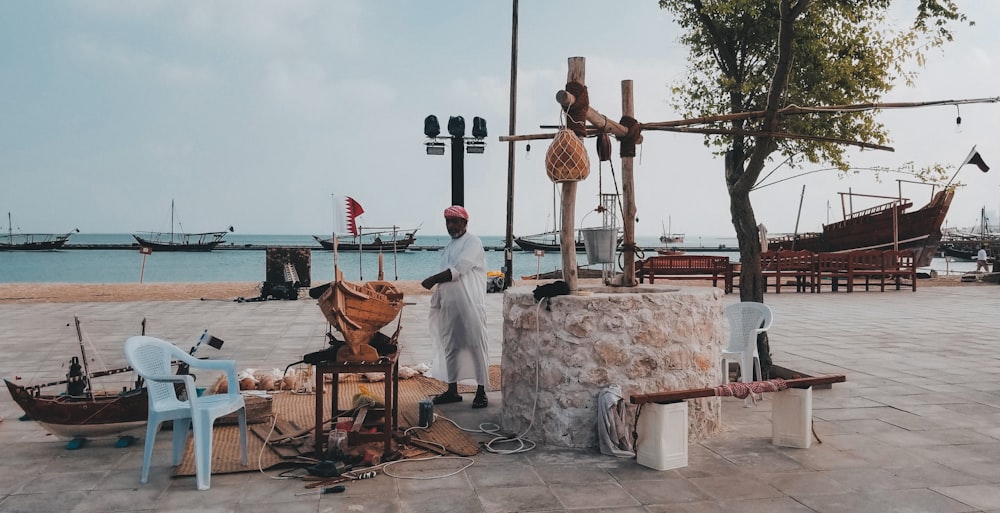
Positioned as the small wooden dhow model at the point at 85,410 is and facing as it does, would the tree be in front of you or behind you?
behind

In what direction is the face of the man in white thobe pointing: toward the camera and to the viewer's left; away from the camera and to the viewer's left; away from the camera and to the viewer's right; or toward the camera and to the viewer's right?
toward the camera and to the viewer's left

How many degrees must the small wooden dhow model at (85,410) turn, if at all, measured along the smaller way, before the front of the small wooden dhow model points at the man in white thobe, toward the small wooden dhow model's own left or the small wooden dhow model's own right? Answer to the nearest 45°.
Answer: approximately 180°

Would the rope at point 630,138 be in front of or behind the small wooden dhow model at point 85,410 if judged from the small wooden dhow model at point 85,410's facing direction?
behind

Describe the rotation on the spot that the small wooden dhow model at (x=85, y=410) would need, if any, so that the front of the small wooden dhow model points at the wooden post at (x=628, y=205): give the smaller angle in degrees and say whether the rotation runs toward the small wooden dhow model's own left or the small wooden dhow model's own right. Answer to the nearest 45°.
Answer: approximately 180°

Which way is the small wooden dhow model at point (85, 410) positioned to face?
to the viewer's left

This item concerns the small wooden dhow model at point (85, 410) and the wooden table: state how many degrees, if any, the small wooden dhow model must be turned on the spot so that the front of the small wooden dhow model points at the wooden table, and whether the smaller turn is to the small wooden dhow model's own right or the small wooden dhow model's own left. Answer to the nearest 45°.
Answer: approximately 135° to the small wooden dhow model's own left

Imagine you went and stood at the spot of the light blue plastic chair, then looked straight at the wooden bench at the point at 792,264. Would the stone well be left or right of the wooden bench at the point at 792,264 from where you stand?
right
